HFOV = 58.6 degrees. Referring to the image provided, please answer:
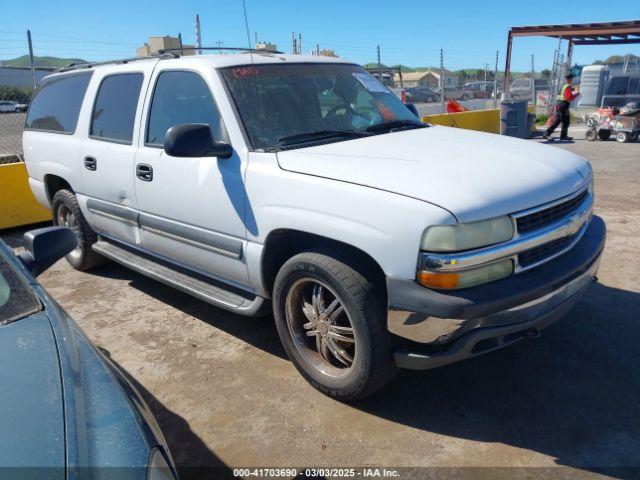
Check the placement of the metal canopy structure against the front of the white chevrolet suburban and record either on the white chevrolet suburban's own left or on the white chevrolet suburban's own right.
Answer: on the white chevrolet suburban's own left

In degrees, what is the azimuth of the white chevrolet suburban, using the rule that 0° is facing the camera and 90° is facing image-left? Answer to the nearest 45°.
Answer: approximately 315°
